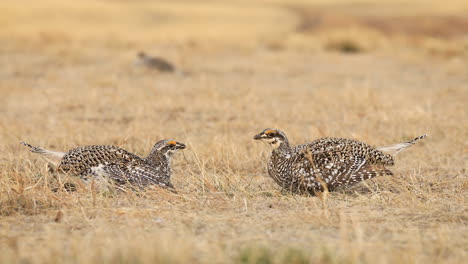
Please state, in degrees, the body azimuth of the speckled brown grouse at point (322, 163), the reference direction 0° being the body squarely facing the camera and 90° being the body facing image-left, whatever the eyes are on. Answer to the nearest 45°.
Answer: approximately 90°

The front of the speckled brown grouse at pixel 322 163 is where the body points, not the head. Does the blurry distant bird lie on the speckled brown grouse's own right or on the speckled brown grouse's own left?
on the speckled brown grouse's own right
